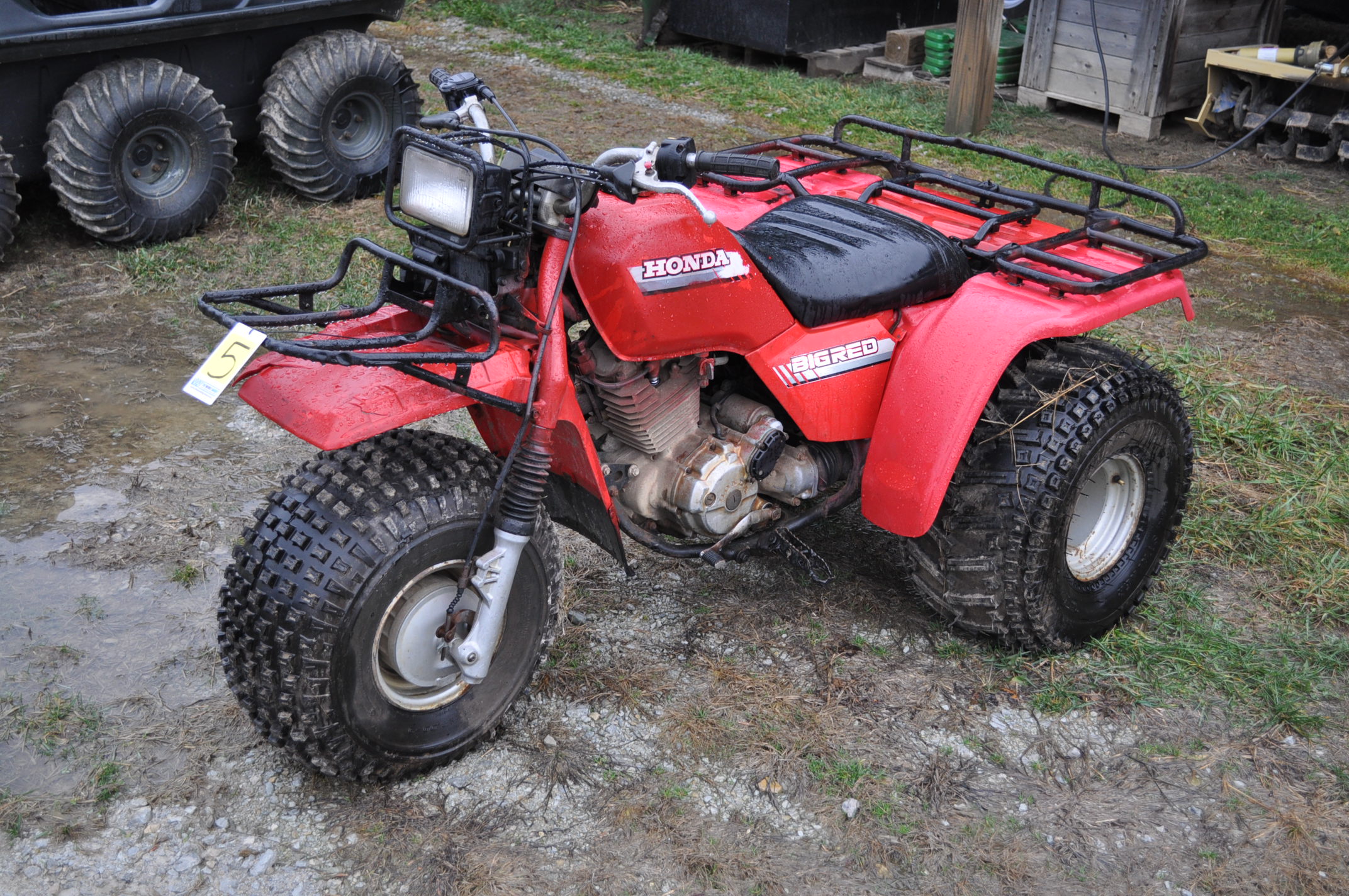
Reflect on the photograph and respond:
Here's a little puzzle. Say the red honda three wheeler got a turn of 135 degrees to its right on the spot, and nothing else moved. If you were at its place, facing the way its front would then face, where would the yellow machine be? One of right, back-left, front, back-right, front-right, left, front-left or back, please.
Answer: front-right

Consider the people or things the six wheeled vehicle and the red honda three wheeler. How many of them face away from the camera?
0

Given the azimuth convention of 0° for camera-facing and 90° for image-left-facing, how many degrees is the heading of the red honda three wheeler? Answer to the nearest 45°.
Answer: approximately 45°

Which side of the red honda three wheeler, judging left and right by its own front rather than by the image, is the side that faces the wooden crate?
back

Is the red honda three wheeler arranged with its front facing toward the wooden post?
no

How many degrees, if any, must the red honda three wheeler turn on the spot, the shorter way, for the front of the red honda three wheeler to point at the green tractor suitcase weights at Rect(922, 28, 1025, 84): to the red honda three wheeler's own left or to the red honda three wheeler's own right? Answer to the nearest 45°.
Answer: approximately 135° to the red honda three wheeler's own right
